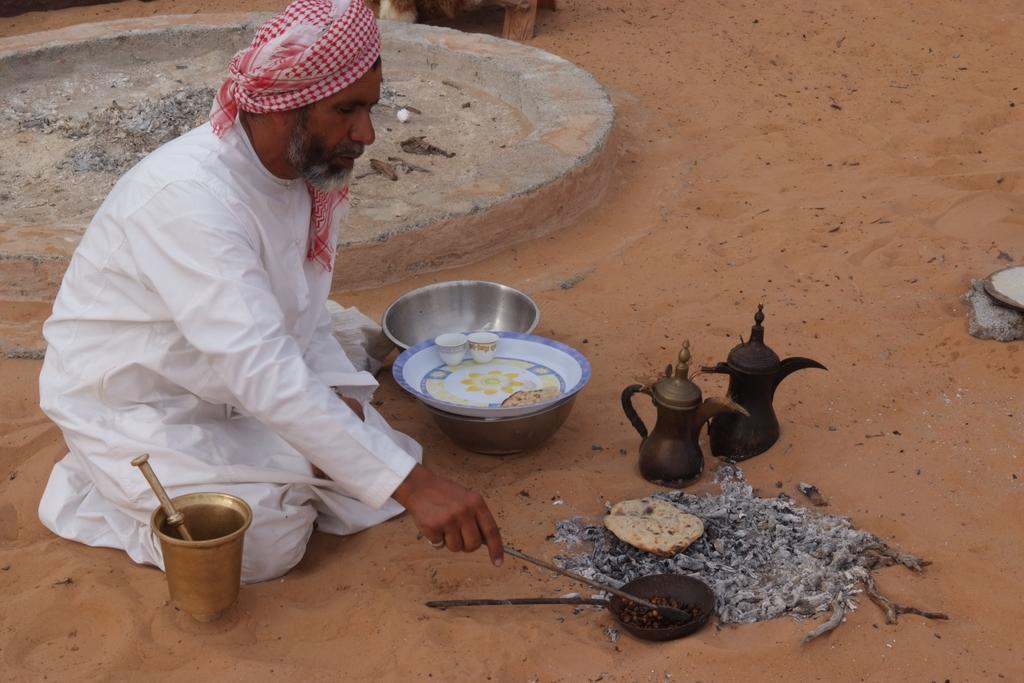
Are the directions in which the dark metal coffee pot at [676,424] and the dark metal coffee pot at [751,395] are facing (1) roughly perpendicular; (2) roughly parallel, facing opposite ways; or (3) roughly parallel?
roughly parallel

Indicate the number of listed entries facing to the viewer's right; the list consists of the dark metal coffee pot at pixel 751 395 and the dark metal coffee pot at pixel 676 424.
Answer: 2

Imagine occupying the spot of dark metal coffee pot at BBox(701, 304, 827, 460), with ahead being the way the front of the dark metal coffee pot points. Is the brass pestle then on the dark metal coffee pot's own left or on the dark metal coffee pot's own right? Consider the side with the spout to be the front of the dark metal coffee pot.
on the dark metal coffee pot's own right

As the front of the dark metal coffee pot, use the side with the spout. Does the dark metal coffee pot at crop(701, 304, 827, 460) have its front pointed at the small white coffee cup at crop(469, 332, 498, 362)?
no

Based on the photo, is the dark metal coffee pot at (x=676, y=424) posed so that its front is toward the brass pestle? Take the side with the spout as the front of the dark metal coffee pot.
no

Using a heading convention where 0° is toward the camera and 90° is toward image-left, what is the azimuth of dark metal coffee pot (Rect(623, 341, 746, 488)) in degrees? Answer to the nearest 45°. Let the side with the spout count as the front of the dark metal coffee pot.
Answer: approximately 270°

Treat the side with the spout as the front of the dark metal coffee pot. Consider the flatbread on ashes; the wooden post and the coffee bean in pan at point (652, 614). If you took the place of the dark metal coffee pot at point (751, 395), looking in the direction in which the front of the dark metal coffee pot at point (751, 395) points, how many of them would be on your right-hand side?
2

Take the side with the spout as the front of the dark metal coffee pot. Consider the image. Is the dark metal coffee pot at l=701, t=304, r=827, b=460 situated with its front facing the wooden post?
no

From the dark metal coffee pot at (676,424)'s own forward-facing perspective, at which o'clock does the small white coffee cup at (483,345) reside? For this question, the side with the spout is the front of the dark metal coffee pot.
The small white coffee cup is roughly at 7 o'clock from the dark metal coffee pot.

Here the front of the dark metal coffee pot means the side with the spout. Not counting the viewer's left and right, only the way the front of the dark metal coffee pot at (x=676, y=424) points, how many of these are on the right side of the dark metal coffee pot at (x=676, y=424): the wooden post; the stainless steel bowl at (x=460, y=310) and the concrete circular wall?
0

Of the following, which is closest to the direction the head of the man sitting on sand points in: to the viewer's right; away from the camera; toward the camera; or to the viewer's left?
to the viewer's right

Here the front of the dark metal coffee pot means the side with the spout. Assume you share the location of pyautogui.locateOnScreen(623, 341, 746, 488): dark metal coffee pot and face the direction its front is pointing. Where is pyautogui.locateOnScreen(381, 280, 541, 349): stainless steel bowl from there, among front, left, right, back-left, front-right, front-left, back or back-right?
back-left

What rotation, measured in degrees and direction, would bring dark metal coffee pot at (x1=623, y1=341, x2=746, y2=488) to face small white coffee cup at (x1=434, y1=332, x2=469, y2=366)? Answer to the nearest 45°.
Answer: approximately 180°

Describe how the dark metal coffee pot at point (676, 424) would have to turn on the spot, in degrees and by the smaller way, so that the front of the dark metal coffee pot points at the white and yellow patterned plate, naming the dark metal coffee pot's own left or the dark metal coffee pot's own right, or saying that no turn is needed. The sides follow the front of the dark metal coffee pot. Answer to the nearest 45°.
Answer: approximately 135° to the dark metal coffee pot's own left

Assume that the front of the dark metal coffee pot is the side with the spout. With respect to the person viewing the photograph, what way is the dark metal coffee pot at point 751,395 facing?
facing to the right of the viewer

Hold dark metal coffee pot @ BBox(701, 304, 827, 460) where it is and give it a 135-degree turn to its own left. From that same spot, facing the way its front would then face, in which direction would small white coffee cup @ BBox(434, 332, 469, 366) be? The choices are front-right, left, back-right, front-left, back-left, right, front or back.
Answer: front-left
